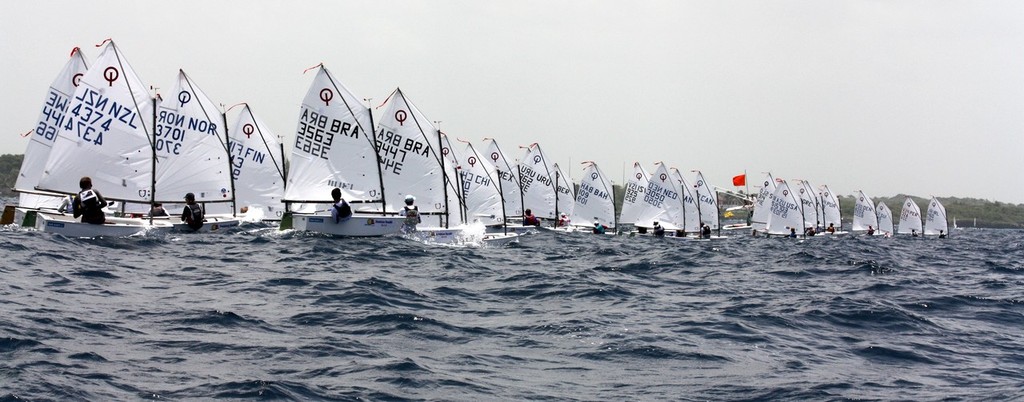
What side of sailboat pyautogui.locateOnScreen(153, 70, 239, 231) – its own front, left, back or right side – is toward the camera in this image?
right

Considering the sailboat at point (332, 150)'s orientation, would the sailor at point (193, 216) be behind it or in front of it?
behind

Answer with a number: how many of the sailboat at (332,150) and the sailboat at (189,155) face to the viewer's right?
2

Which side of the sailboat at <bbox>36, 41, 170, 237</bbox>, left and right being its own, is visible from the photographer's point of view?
right

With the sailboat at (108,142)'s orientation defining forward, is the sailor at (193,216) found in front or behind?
in front

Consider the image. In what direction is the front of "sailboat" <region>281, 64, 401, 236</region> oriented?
to the viewer's right

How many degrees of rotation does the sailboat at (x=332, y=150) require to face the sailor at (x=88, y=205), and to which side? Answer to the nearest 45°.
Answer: approximately 135° to its right

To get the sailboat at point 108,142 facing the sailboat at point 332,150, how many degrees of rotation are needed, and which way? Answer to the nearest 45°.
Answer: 0° — it already faces it

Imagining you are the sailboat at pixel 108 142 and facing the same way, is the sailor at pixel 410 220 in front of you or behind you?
in front
